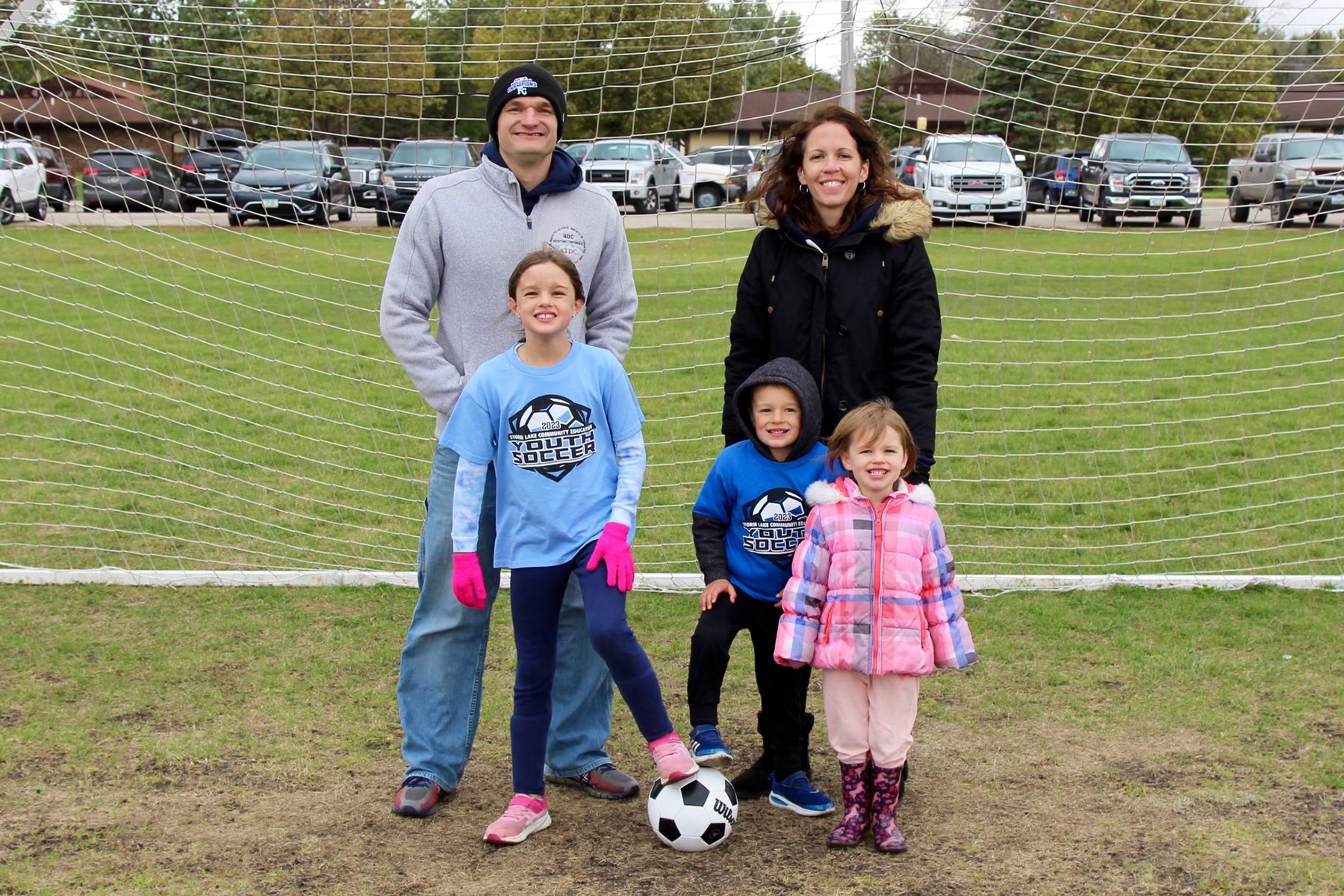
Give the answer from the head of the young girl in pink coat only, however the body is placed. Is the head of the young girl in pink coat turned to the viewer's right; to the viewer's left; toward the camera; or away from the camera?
toward the camera

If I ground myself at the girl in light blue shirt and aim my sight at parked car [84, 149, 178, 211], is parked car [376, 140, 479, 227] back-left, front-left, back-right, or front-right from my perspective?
front-right

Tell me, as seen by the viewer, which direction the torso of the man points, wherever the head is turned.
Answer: toward the camera

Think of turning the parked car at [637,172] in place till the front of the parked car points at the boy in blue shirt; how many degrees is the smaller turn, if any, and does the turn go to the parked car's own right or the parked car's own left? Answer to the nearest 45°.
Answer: approximately 45° to the parked car's own left

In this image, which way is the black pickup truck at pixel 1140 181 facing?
toward the camera

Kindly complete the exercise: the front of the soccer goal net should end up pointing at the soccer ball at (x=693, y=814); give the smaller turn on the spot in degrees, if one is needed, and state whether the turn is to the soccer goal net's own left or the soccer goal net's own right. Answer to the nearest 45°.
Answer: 0° — it already faces it

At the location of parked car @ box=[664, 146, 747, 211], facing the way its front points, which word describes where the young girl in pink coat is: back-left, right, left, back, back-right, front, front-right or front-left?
front-right

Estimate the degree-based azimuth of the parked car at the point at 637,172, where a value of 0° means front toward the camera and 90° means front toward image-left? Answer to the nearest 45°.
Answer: approximately 45°

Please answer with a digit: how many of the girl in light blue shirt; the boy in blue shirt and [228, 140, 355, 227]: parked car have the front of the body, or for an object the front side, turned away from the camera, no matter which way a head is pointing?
0

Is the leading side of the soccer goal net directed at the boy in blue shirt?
yes

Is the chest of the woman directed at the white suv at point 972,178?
no

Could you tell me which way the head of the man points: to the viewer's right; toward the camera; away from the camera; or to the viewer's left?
toward the camera

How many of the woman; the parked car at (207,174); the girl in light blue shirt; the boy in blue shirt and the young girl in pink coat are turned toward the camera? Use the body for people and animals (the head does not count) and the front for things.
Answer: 4

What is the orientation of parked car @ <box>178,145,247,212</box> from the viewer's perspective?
away from the camera

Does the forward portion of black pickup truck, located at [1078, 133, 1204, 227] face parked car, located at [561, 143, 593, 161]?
no
